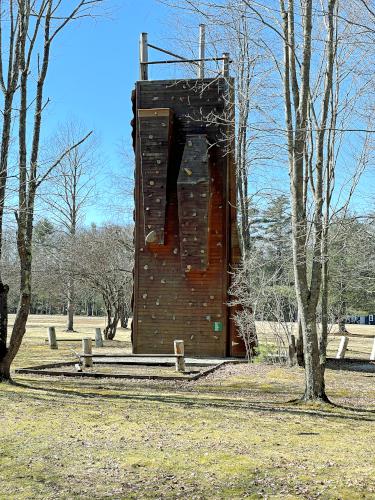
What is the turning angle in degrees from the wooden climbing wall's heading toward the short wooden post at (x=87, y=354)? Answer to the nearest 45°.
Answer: approximately 45° to its right

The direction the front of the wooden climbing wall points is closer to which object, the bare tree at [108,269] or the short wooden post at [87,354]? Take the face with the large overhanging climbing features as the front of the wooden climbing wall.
the short wooden post

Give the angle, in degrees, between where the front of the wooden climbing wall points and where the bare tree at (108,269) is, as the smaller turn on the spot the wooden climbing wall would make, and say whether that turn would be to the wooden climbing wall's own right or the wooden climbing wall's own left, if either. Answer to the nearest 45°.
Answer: approximately 180°

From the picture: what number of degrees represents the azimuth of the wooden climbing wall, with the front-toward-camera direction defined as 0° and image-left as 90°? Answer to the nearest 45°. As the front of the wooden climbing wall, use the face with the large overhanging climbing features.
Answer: approximately 0°

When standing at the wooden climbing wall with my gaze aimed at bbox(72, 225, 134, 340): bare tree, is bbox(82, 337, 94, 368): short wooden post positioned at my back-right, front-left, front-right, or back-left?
back-left
